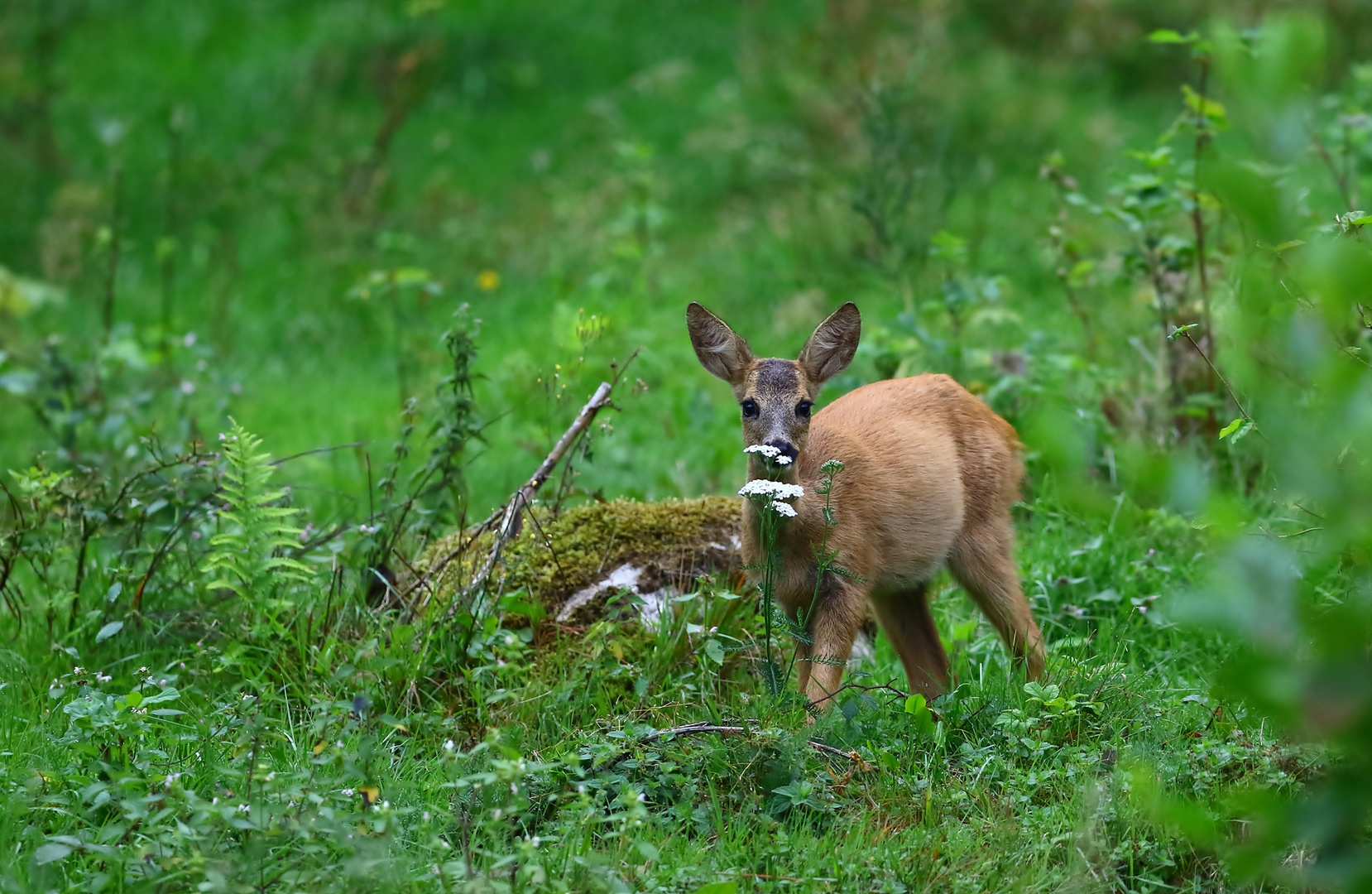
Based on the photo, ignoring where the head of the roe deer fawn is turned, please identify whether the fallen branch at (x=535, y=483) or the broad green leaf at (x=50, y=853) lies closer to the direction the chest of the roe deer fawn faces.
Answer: the broad green leaf

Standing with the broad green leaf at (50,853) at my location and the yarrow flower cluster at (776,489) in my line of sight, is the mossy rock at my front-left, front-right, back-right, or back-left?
front-left

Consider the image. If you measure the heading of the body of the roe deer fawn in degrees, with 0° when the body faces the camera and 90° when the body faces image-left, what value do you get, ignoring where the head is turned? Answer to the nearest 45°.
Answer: approximately 45°

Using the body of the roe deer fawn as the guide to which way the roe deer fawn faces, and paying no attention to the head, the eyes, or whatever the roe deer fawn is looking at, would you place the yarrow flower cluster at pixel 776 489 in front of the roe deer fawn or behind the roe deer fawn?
in front

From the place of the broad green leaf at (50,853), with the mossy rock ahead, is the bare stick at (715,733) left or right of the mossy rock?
right

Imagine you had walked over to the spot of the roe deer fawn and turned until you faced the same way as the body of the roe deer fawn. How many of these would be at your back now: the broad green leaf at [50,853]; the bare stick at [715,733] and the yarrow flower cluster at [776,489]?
0

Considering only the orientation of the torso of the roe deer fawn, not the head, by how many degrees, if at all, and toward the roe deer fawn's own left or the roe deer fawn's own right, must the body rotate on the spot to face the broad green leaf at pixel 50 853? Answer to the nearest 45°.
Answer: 0° — it already faces it
